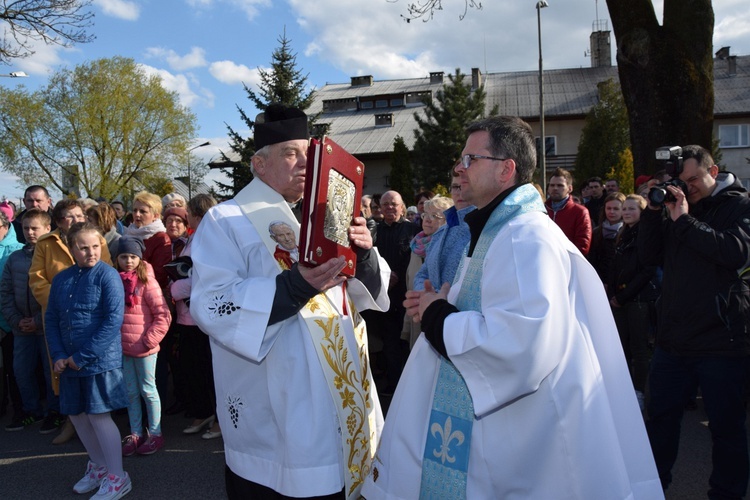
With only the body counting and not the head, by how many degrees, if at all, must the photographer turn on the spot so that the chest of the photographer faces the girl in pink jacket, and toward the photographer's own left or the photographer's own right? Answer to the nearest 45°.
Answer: approximately 45° to the photographer's own right

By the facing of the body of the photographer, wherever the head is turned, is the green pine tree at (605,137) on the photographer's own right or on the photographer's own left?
on the photographer's own right

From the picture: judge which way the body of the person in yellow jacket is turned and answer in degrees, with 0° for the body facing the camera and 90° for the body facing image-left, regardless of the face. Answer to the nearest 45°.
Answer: approximately 315°

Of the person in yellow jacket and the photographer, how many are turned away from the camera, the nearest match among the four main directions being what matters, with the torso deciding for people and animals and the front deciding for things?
0

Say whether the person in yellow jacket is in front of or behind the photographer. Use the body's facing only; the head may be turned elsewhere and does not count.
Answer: in front

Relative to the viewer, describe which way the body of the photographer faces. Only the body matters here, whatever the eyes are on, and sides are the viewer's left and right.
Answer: facing the viewer and to the left of the viewer

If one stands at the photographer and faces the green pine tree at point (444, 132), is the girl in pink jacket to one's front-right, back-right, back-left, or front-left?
front-left

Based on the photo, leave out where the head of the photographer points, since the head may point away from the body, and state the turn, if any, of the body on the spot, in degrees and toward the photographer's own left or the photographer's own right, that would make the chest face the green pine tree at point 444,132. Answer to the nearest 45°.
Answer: approximately 90° to the photographer's own right

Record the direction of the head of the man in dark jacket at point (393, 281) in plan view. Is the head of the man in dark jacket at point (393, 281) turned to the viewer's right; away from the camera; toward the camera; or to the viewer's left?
toward the camera

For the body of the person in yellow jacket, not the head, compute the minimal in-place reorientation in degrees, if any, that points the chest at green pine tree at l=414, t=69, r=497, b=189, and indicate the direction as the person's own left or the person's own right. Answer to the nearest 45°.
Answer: approximately 90° to the person's own left

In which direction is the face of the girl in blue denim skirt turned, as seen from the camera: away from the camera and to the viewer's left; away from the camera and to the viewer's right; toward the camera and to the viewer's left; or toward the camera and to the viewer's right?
toward the camera and to the viewer's right

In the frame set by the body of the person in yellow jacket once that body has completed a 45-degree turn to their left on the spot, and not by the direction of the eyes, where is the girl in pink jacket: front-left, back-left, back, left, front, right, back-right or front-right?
front-right

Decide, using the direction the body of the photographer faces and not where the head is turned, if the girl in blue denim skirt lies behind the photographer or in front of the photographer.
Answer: in front
